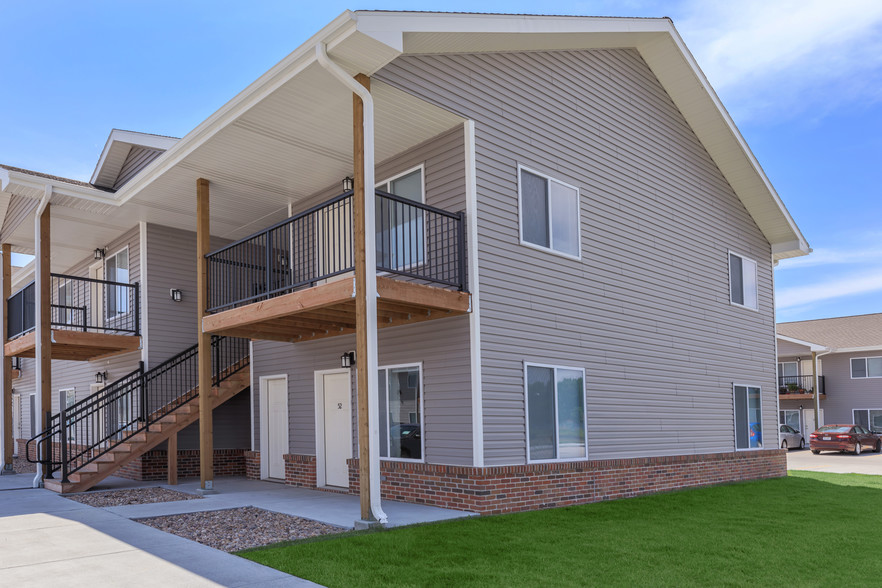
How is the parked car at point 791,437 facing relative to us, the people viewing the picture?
facing away from the viewer and to the right of the viewer

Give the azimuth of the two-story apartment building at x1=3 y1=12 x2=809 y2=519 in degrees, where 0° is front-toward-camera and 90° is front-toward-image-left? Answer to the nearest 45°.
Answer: approximately 45°

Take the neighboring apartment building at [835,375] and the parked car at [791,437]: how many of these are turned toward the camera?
1

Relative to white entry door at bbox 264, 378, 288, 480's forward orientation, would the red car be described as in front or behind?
behind

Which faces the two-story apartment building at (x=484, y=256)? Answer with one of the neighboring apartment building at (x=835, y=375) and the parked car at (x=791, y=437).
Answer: the neighboring apartment building at (x=835, y=375)
